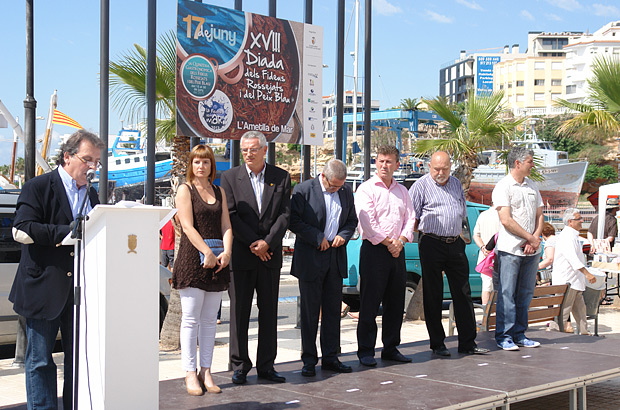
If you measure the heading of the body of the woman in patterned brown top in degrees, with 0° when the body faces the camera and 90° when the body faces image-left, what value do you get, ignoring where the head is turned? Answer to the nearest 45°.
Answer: approximately 315°

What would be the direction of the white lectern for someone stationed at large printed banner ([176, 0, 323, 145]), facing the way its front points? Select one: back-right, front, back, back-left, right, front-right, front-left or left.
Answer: front-right

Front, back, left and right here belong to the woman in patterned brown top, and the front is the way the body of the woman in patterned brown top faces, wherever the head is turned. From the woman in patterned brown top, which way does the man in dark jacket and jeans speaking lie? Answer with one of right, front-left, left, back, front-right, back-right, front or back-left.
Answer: right

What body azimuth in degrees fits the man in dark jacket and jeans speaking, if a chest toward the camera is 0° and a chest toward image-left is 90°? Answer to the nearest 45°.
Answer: approximately 315°
